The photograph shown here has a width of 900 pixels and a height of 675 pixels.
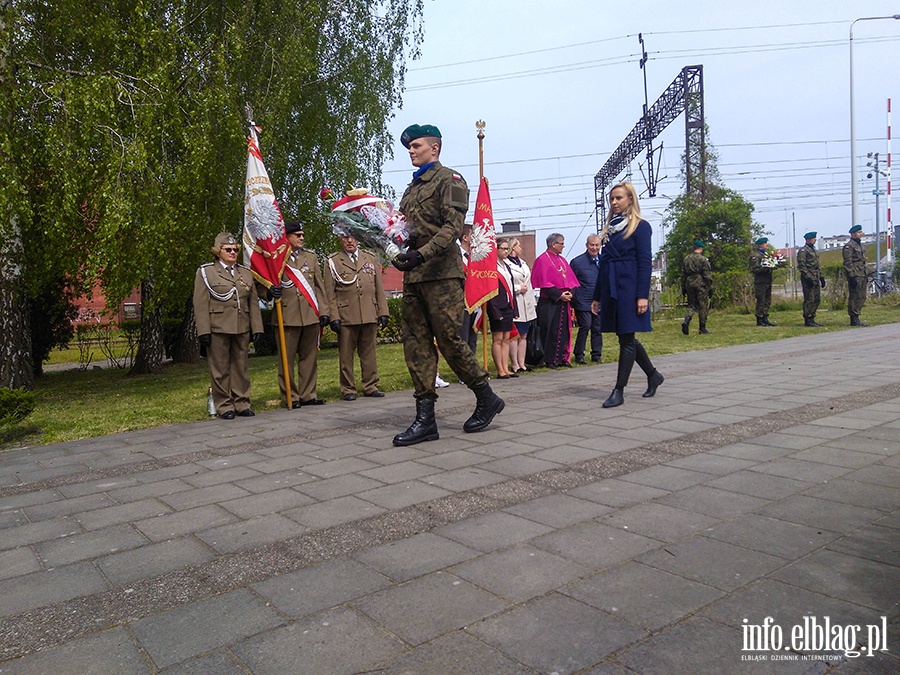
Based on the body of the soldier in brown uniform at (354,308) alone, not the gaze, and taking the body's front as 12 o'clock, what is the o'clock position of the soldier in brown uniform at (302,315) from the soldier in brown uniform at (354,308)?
the soldier in brown uniform at (302,315) is roughly at 2 o'clock from the soldier in brown uniform at (354,308).

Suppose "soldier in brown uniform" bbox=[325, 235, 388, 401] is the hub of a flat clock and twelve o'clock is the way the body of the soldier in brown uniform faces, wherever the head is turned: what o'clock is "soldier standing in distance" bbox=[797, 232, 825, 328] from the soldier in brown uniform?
The soldier standing in distance is roughly at 8 o'clock from the soldier in brown uniform.

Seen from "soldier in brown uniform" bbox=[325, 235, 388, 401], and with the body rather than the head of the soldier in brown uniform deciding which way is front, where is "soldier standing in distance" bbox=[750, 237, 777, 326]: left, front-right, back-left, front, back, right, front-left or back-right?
back-left

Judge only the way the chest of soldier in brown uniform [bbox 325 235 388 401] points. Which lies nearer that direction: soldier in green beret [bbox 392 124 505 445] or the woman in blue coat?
the soldier in green beret

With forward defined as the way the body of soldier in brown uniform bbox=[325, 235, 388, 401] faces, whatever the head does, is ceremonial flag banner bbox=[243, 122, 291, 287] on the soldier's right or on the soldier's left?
on the soldier's right

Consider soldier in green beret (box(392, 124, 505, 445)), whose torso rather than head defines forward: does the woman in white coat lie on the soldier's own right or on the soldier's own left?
on the soldier's own right

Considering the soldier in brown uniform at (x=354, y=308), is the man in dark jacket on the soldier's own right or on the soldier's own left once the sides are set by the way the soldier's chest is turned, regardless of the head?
on the soldier's own left

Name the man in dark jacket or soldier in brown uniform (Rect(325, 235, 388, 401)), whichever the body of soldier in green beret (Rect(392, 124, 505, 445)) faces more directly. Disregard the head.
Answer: the soldier in brown uniform

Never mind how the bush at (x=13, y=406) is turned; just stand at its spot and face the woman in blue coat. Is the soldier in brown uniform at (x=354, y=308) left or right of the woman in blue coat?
left

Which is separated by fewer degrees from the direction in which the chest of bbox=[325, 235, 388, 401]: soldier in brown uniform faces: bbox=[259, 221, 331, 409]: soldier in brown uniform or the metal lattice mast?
the soldier in brown uniform

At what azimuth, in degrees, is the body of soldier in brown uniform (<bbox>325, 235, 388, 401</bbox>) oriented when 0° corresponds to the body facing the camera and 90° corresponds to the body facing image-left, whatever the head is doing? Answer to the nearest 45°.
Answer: approximately 0°

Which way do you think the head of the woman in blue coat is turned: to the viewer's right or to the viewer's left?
to the viewer's left

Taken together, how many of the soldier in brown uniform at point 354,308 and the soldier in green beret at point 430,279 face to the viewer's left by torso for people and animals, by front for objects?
1

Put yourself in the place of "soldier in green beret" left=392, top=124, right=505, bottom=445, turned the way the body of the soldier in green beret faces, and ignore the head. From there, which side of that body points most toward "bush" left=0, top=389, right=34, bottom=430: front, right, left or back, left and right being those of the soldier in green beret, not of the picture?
front

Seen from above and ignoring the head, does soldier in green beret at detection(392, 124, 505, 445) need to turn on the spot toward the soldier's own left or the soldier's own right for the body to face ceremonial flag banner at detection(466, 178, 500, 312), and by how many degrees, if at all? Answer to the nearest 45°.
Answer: approximately 90° to the soldier's own right

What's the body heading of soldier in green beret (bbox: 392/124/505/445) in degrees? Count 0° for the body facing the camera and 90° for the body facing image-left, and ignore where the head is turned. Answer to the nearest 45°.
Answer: approximately 90°
